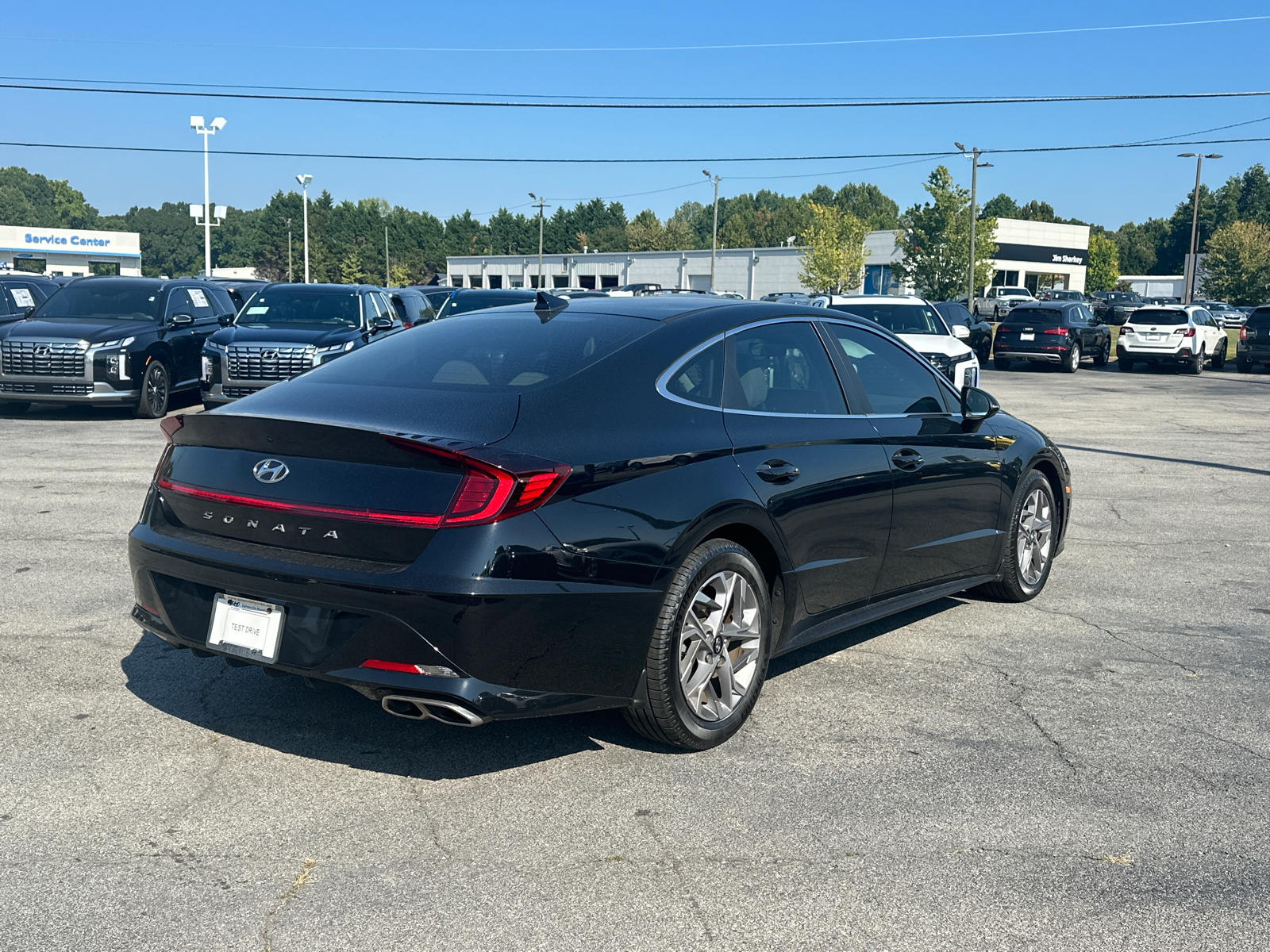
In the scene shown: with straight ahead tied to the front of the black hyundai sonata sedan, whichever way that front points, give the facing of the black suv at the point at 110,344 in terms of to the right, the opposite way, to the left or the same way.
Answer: the opposite way

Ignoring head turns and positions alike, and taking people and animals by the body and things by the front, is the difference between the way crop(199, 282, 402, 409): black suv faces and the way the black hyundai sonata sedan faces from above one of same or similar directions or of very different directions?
very different directions

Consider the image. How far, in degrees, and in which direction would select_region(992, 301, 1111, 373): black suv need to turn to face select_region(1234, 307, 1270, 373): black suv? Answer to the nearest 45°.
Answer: approximately 45° to its right

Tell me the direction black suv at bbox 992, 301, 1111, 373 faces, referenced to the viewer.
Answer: facing away from the viewer and to the right of the viewer

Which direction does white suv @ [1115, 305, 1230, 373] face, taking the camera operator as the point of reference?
facing away from the viewer and to the right of the viewer

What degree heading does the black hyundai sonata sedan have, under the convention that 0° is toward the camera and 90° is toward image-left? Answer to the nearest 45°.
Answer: approximately 225°

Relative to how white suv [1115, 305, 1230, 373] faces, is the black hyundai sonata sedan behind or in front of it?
behind

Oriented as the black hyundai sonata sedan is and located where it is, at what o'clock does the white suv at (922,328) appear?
The white suv is roughly at 11 o'clock from the black hyundai sonata sedan.

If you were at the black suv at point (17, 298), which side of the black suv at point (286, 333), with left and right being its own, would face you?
right

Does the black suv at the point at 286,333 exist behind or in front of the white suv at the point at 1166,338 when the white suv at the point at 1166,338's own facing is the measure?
behind

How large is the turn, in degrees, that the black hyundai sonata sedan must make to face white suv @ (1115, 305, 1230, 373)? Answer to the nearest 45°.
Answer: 0° — it already faces it
